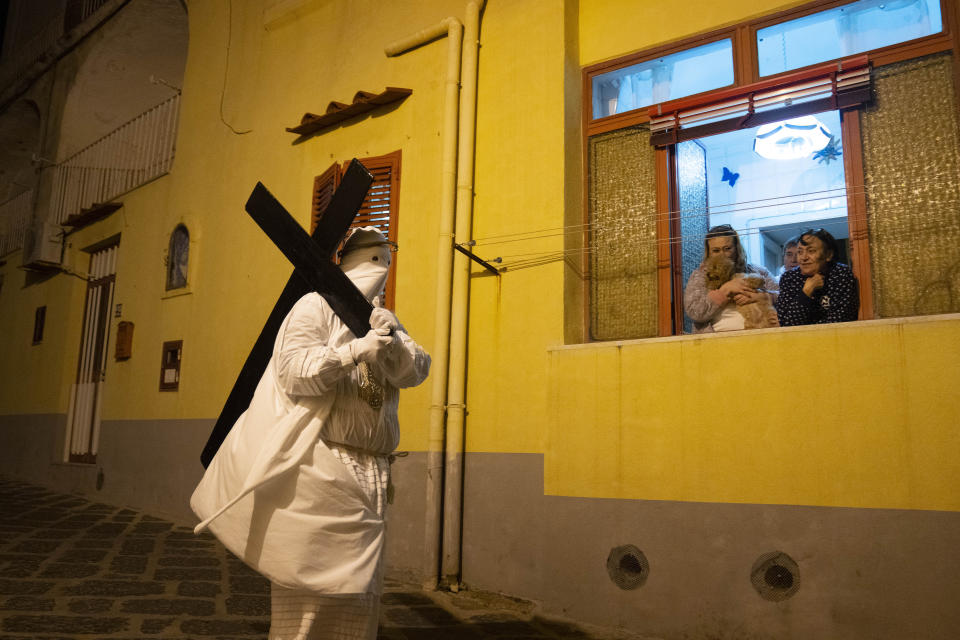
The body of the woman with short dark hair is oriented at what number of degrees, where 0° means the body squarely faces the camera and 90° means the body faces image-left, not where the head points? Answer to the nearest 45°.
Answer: approximately 45°

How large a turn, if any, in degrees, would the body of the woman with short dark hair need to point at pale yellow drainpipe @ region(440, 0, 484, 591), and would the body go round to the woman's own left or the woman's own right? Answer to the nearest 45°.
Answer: approximately 45° to the woman's own right

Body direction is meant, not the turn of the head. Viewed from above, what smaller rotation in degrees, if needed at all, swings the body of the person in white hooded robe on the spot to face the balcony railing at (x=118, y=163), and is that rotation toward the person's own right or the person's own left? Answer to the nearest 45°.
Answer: approximately 135° to the person's own left

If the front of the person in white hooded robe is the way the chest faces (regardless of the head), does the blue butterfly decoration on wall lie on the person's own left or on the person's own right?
on the person's own left

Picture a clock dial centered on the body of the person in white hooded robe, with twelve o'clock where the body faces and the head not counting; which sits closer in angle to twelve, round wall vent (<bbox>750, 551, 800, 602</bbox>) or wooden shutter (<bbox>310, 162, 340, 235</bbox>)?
the round wall vent

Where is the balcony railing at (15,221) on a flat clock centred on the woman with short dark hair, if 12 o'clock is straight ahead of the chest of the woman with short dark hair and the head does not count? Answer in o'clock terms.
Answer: The balcony railing is roughly at 2 o'clock from the woman with short dark hair.

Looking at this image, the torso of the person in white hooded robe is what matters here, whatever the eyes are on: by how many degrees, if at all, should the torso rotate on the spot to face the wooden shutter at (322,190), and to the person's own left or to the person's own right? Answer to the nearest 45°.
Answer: approximately 135° to the person's own left
